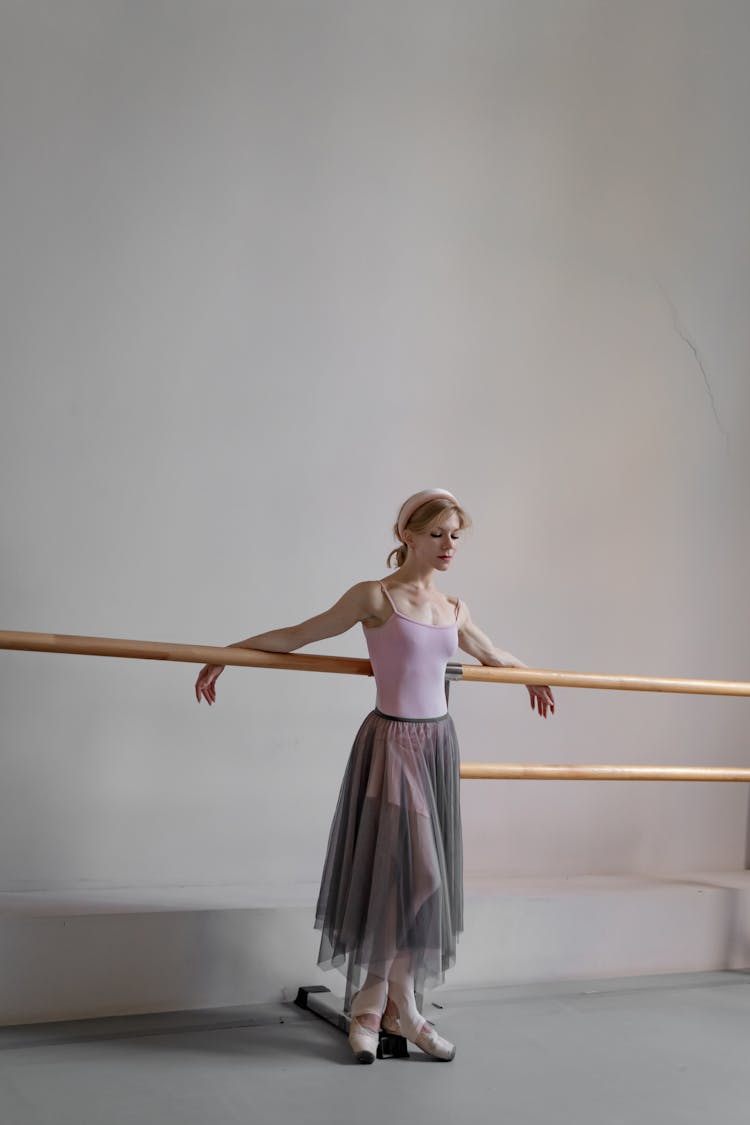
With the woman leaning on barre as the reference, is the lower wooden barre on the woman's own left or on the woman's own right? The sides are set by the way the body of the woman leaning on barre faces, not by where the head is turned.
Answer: on the woman's own left

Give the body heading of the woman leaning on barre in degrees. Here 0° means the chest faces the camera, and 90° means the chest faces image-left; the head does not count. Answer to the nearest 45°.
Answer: approximately 315°
